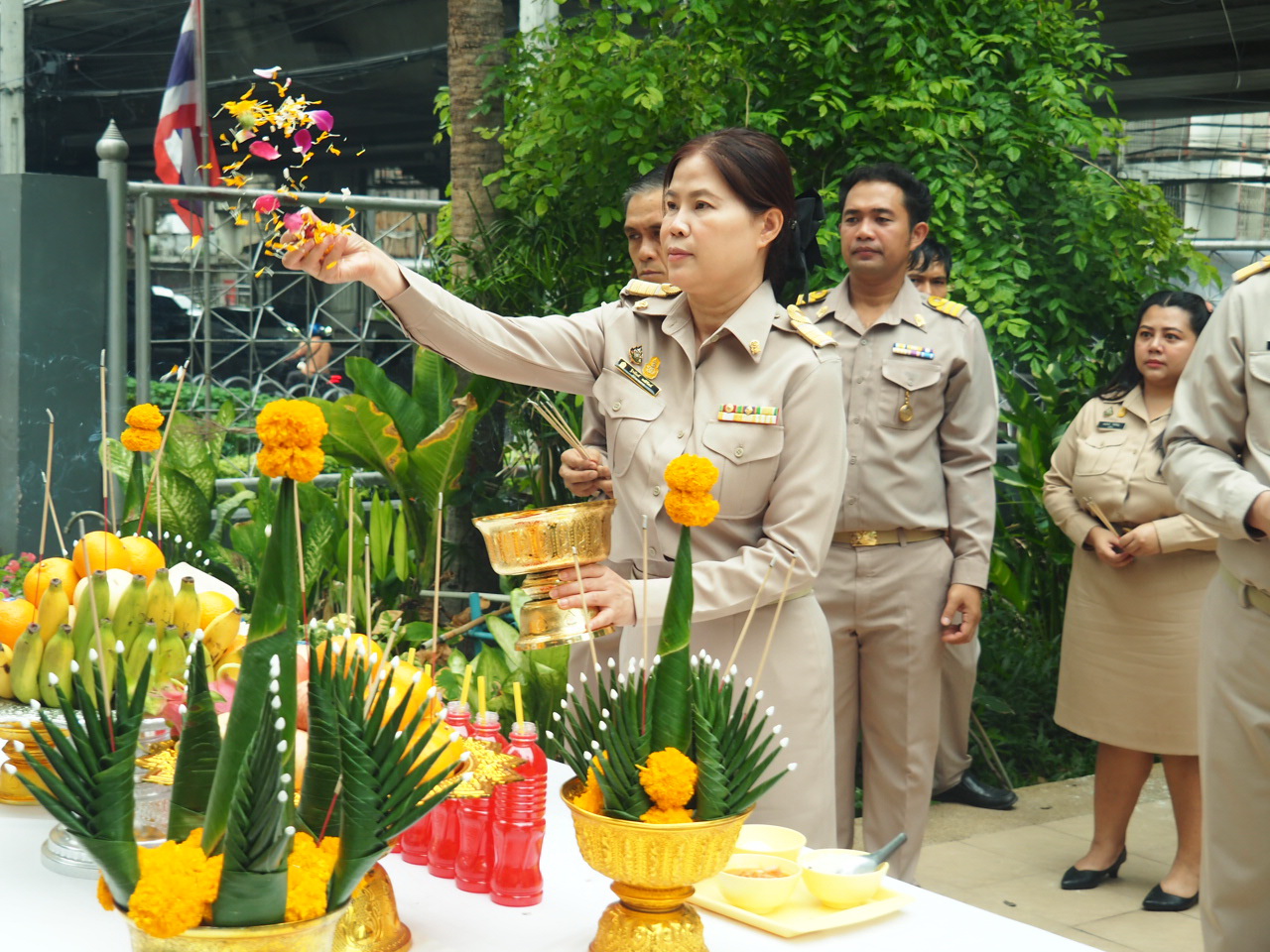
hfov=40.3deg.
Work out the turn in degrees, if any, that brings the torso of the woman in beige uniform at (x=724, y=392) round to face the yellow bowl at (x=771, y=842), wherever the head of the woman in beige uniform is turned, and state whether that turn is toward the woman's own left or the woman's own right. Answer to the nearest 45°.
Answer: approximately 45° to the woman's own left

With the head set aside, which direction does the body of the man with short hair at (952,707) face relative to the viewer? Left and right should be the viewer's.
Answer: facing the viewer and to the right of the viewer

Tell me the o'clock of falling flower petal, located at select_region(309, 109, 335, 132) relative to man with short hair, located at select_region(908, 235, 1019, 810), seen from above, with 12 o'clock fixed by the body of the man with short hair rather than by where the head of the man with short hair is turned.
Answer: The falling flower petal is roughly at 2 o'clock from the man with short hair.

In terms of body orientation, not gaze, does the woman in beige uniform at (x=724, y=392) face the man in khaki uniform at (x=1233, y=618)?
no

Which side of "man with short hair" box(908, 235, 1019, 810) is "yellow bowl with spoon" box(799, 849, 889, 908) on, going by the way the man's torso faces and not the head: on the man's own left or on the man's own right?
on the man's own right

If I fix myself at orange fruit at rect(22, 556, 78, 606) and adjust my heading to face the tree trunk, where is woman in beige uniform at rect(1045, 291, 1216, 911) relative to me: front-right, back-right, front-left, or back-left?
front-right

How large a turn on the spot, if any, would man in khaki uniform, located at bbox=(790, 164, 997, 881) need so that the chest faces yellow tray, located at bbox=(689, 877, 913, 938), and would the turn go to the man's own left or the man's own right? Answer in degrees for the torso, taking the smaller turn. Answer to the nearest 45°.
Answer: approximately 45° to the man's own left

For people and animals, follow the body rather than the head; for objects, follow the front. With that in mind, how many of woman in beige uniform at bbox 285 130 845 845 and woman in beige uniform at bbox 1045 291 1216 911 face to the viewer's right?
0

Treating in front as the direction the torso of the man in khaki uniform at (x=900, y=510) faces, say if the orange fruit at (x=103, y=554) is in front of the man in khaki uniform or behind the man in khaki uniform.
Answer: in front

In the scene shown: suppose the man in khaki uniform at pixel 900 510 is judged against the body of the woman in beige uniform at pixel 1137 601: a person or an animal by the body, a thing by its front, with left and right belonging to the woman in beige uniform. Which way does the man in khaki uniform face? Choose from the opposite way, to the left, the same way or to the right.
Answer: the same way

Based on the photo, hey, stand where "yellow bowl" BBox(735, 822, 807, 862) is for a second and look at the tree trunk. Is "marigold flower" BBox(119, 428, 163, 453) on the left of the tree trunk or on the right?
left

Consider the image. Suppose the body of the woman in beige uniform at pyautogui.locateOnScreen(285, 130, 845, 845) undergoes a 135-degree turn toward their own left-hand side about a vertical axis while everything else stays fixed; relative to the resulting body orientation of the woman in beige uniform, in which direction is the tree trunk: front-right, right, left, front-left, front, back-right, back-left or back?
left

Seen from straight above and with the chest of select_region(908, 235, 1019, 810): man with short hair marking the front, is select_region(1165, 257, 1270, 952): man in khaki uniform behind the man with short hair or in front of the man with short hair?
in front

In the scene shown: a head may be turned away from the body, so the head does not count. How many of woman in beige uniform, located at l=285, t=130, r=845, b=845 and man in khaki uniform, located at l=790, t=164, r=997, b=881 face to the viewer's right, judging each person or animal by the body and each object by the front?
0

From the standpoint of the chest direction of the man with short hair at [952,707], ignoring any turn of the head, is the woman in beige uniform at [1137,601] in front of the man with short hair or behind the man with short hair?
in front

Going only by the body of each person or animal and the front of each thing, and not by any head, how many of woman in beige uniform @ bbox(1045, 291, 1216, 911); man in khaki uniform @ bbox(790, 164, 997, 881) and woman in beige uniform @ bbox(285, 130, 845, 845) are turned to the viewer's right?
0
